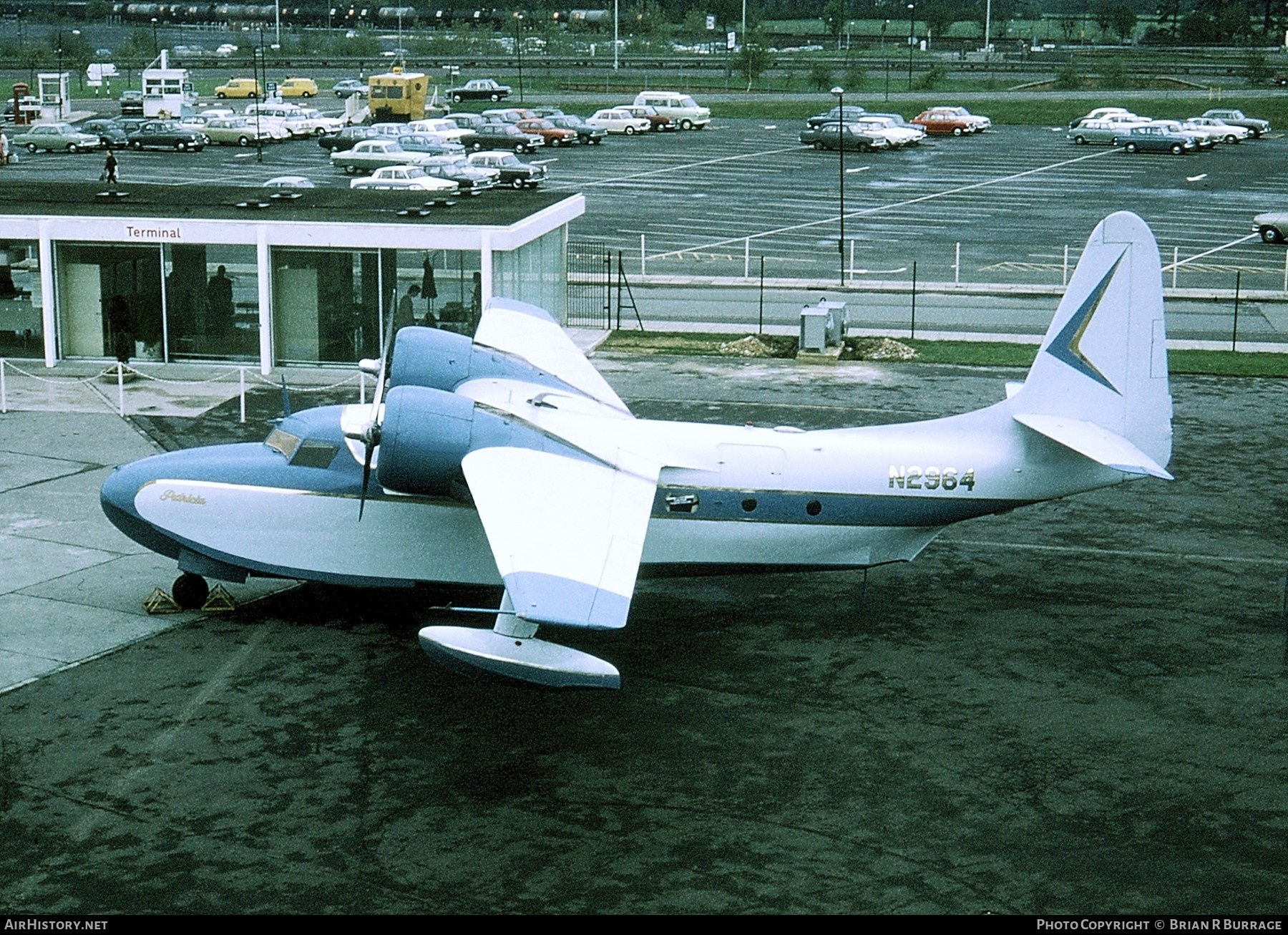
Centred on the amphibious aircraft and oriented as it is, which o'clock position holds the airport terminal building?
The airport terminal building is roughly at 2 o'clock from the amphibious aircraft.

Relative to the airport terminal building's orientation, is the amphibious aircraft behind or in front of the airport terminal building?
in front

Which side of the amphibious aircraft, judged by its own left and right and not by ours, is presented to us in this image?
left

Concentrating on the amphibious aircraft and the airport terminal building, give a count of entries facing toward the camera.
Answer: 1

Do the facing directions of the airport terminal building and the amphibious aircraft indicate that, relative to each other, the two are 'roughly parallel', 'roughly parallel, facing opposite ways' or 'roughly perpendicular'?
roughly perpendicular

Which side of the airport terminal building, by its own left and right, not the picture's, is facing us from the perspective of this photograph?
front
